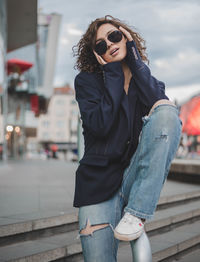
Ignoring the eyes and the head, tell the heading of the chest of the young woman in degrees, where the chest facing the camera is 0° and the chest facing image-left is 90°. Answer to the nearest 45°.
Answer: approximately 315°
